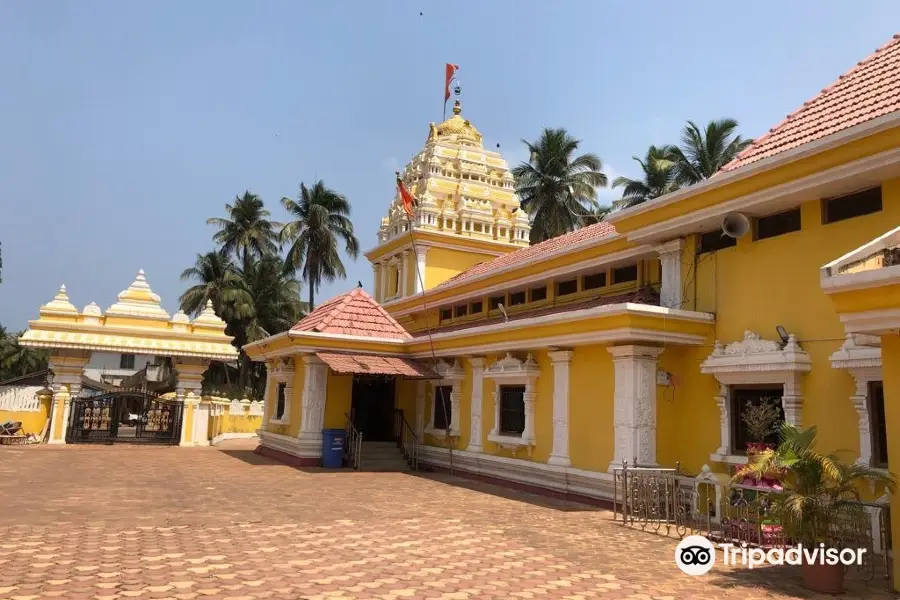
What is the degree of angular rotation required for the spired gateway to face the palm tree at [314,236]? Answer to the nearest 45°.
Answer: approximately 135° to its left

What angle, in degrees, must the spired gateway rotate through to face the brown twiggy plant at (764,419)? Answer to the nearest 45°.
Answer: approximately 45° to its left

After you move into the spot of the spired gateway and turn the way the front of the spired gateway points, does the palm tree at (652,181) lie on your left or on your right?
on your left

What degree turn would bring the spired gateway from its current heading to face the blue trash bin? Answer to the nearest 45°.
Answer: approximately 45° to its left

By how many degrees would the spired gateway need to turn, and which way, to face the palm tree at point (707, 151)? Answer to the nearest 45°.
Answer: approximately 90° to its left

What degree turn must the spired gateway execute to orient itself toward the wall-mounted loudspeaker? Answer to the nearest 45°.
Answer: approximately 45° to its left

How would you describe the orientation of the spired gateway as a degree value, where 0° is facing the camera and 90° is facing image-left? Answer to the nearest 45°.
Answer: approximately 0°

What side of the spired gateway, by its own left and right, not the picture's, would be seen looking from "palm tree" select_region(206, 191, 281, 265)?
back

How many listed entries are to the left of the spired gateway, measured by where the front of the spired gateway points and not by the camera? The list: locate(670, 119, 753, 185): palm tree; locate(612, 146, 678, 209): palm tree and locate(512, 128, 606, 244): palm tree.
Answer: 3
